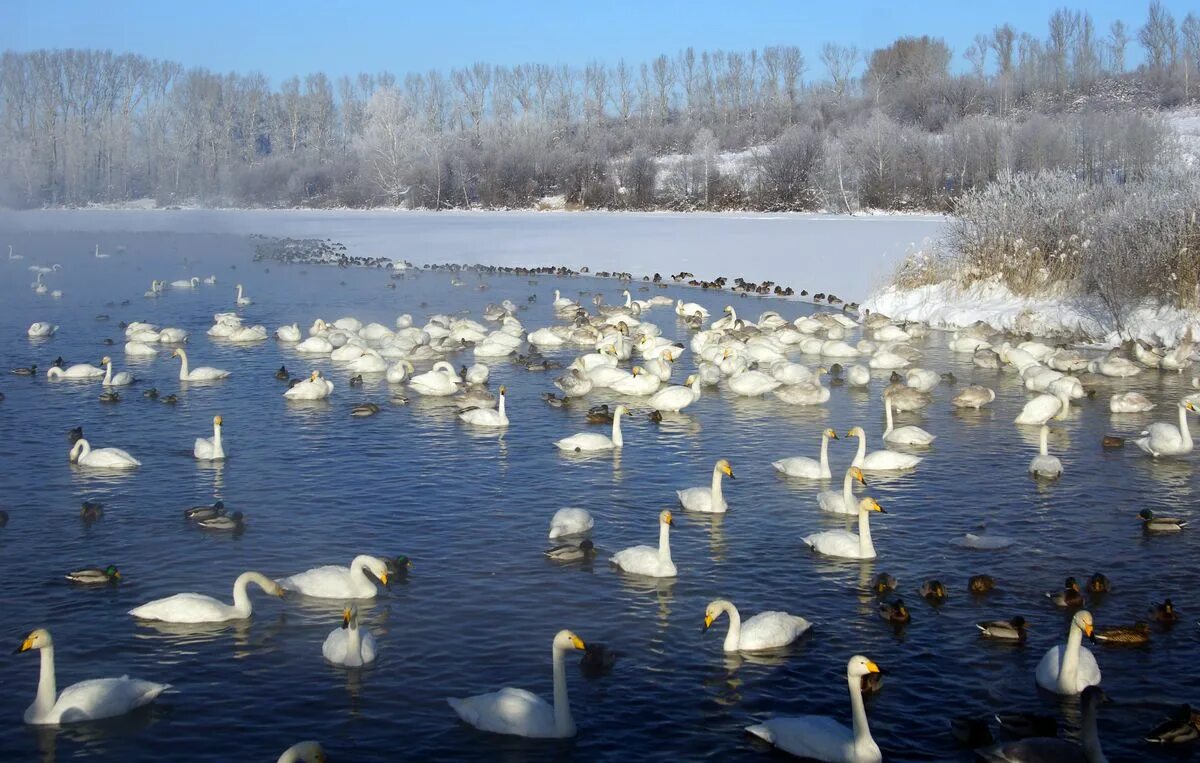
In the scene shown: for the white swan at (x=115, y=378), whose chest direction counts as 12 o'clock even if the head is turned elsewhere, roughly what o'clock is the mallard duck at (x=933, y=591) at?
The mallard duck is roughly at 8 o'clock from the white swan.

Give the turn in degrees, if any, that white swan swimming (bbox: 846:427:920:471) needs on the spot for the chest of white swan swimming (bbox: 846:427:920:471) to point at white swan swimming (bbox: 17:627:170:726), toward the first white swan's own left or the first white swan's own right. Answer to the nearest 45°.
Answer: approximately 45° to the first white swan's own left

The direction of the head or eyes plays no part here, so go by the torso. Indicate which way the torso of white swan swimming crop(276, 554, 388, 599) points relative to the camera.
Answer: to the viewer's right

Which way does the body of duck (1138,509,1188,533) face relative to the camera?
to the viewer's left

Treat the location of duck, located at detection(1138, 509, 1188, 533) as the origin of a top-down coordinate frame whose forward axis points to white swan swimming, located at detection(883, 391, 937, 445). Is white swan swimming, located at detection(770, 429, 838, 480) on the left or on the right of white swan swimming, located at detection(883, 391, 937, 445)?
left

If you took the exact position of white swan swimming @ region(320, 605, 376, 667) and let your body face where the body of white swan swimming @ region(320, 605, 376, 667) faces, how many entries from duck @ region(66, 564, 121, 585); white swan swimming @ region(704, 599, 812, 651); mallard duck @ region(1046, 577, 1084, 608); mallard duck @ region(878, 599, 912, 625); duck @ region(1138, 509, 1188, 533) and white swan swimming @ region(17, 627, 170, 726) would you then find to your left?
4

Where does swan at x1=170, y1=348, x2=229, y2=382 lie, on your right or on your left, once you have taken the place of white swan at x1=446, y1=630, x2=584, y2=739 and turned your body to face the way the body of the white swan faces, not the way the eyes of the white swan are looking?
on your left

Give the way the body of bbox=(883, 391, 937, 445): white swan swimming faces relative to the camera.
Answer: to the viewer's left

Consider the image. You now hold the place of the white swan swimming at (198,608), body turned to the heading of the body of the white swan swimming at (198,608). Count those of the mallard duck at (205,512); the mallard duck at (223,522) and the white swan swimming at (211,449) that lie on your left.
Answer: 3

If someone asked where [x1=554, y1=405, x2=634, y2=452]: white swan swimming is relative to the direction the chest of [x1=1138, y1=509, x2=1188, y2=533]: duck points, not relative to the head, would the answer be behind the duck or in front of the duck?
in front

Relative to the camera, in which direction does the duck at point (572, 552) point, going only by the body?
to the viewer's right

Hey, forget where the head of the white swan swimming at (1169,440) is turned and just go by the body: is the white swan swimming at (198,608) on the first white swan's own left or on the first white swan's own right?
on the first white swan's own right

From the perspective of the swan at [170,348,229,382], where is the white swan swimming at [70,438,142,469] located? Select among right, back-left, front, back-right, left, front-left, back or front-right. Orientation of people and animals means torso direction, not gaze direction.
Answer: left

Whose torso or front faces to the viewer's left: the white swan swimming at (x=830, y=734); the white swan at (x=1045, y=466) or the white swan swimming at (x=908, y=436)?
the white swan swimming at (x=908, y=436)

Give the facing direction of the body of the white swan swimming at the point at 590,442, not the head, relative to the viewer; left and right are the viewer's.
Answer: facing to the right of the viewer

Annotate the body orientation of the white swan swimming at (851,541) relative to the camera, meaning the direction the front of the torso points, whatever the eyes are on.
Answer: to the viewer's right

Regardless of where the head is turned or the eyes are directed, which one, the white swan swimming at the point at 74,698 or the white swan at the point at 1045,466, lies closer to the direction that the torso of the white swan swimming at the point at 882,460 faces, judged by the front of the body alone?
the white swan swimming
